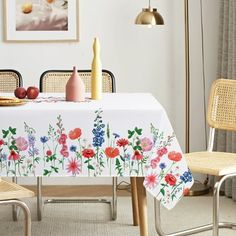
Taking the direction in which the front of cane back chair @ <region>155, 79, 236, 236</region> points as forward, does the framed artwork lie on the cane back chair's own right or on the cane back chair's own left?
on the cane back chair's own right

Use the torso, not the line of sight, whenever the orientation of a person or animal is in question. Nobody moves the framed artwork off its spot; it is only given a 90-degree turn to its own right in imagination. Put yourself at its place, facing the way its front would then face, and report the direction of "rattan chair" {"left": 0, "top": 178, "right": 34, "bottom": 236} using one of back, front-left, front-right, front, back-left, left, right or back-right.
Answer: left

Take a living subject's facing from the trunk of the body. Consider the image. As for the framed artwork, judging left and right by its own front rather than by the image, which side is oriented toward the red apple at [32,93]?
front

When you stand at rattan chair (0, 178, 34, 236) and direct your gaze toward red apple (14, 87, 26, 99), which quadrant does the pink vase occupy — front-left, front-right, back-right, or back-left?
front-right

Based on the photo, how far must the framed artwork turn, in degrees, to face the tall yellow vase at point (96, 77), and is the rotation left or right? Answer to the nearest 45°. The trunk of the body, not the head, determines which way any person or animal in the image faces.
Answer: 0° — it already faces it

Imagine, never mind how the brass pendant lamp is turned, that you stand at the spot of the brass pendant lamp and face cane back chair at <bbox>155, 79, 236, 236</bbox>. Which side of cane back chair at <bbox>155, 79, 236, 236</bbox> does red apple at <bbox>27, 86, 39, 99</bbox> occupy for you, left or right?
right

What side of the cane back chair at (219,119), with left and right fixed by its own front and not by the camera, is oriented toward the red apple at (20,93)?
front

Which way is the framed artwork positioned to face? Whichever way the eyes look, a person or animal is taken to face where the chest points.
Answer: toward the camera

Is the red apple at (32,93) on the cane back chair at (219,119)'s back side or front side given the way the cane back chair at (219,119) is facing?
on the front side

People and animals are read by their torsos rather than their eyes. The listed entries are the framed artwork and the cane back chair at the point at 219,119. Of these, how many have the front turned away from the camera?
0

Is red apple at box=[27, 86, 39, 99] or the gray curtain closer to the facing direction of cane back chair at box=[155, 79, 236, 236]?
the red apple

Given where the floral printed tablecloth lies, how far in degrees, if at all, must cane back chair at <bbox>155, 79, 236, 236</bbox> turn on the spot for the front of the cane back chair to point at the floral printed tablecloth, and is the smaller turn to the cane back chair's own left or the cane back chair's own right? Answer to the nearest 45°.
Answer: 0° — it already faces it

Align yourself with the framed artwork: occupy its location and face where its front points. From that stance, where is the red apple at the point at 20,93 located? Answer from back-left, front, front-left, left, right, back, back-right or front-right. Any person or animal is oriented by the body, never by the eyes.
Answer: front

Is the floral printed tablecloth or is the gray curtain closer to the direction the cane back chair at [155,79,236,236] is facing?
the floral printed tablecloth

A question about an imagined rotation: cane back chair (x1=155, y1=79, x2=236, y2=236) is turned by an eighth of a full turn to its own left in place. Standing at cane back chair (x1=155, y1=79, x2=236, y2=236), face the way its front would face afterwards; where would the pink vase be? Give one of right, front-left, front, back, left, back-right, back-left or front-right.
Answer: front-right

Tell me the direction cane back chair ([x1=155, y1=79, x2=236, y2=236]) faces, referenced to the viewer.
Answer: facing the viewer and to the left of the viewer

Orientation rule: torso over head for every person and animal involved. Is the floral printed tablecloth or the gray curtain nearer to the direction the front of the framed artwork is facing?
the floral printed tablecloth
